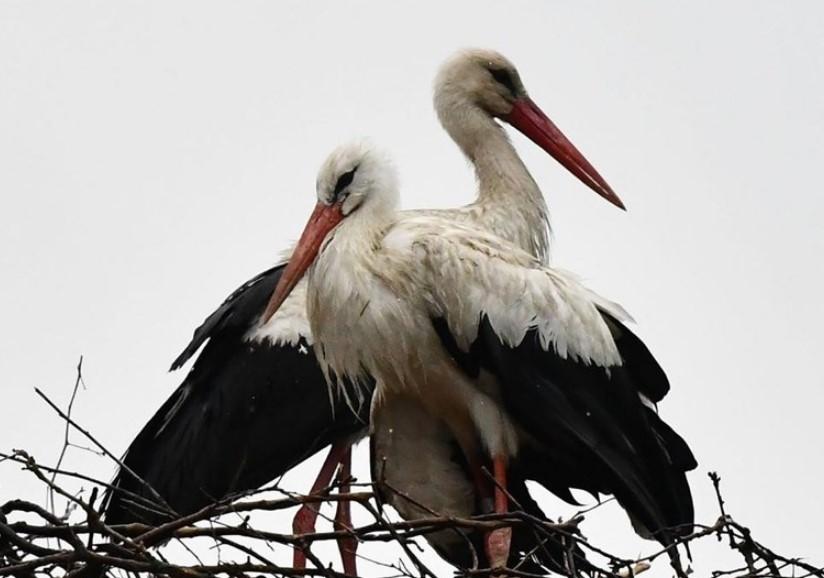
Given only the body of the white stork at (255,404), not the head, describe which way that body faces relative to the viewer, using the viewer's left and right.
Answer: facing to the right of the viewer

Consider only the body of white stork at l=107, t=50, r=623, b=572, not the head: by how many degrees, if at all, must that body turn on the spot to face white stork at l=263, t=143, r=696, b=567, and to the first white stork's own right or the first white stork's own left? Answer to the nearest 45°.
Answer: approximately 45° to the first white stork's own right
